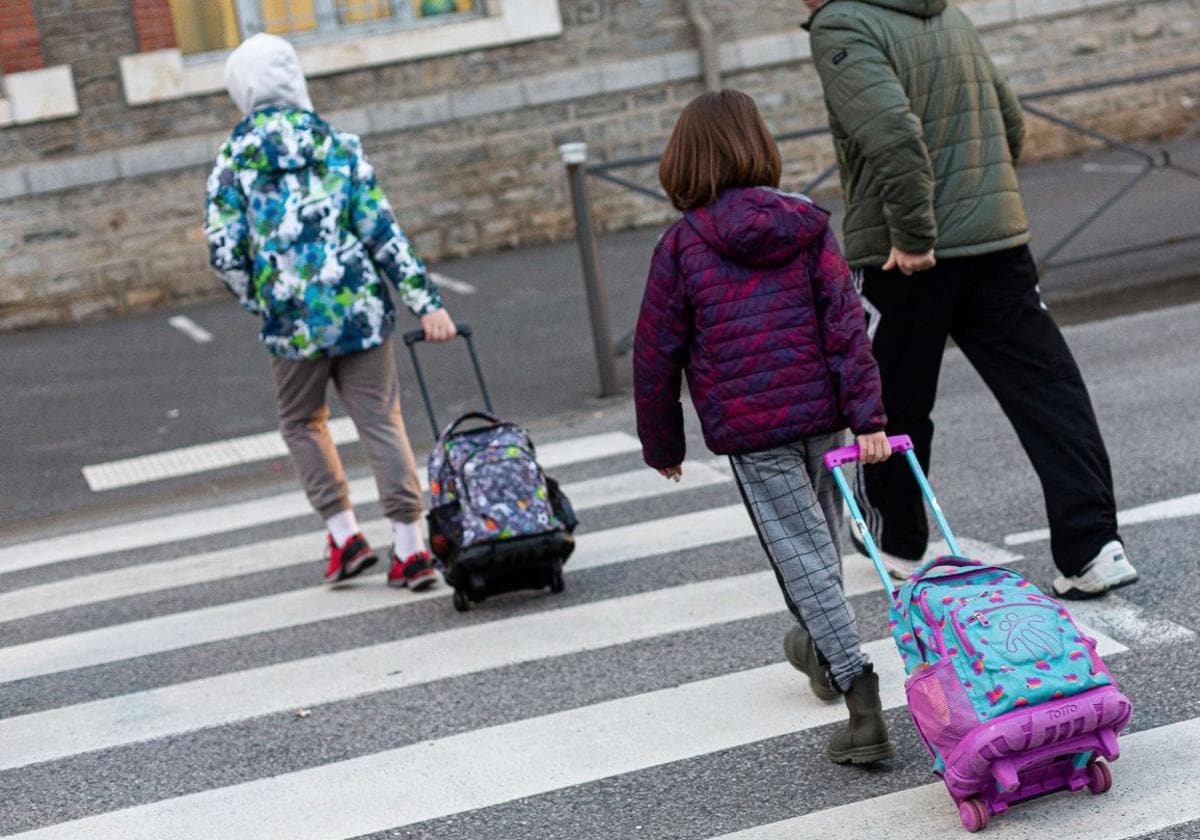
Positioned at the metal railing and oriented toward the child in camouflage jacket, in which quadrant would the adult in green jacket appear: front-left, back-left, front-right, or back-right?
front-left

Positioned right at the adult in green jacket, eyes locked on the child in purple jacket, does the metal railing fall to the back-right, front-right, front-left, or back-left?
back-right

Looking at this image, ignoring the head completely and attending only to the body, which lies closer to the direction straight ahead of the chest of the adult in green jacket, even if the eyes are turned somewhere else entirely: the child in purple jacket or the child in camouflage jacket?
the child in camouflage jacket

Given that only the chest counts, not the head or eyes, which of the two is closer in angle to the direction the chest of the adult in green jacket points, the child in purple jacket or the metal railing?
the metal railing

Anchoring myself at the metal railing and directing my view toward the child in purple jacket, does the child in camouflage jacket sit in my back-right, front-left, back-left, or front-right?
front-right

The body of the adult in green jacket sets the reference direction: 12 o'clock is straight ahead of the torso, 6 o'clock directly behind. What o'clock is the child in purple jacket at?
The child in purple jacket is roughly at 8 o'clock from the adult in green jacket.

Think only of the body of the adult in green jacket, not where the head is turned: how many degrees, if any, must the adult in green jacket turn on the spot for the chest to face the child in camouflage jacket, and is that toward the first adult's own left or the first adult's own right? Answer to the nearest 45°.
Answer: approximately 45° to the first adult's own left

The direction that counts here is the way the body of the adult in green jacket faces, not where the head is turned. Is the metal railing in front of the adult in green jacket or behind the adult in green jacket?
in front

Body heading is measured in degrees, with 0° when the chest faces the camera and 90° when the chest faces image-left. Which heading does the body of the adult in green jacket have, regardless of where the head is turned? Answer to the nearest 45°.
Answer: approximately 135°

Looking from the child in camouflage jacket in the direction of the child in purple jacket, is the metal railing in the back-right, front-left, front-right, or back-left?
back-left

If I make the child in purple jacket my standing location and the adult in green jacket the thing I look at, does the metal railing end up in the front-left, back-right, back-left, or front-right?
front-left

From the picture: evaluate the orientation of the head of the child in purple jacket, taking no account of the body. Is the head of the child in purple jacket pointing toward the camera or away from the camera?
away from the camera

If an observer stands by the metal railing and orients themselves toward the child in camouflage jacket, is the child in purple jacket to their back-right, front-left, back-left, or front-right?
front-left

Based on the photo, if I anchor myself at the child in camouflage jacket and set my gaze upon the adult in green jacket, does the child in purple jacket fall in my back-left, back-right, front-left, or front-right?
front-right
